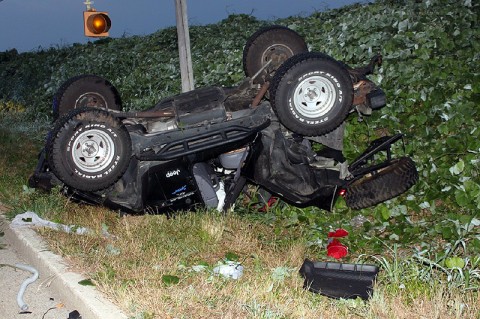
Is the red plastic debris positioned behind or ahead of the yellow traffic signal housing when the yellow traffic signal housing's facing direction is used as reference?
ahead

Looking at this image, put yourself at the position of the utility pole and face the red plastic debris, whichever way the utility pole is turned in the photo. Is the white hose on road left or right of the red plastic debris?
right

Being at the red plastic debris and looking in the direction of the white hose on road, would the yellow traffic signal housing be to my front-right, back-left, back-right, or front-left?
front-right

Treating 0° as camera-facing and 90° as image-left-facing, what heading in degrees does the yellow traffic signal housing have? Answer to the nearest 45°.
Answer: approximately 315°

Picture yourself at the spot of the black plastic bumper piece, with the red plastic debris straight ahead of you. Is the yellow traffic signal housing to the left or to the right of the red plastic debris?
left

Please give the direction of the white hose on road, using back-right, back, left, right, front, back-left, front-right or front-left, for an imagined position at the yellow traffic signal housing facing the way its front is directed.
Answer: front-right

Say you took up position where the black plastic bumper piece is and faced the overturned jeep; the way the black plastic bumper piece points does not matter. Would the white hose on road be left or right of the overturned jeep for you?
left
